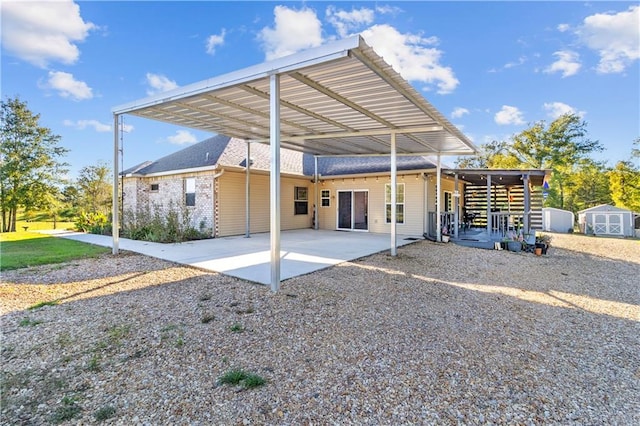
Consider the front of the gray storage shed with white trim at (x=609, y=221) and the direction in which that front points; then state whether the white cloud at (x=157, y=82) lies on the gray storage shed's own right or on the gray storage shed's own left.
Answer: on the gray storage shed's own right

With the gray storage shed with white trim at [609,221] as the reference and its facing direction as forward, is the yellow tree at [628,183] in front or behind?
behind

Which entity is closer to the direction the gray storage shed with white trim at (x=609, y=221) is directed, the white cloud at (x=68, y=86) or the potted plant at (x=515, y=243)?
the potted plant

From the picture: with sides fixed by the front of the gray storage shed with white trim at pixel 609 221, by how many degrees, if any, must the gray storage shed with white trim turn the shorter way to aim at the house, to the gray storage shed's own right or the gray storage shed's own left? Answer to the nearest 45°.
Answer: approximately 45° to the gray storage shed's own right

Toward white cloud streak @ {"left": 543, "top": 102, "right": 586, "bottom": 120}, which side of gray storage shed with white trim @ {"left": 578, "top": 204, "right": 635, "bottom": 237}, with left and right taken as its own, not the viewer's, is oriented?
back

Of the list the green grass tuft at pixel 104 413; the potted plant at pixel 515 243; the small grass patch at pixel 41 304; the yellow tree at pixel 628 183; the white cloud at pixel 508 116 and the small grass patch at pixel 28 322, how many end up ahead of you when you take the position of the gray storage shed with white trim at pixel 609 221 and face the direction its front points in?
4

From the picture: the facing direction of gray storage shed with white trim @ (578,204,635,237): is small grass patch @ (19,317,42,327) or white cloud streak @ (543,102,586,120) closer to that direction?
the small grass patch

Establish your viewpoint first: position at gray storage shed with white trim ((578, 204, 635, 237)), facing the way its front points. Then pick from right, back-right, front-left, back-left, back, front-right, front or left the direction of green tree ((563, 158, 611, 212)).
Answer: back
